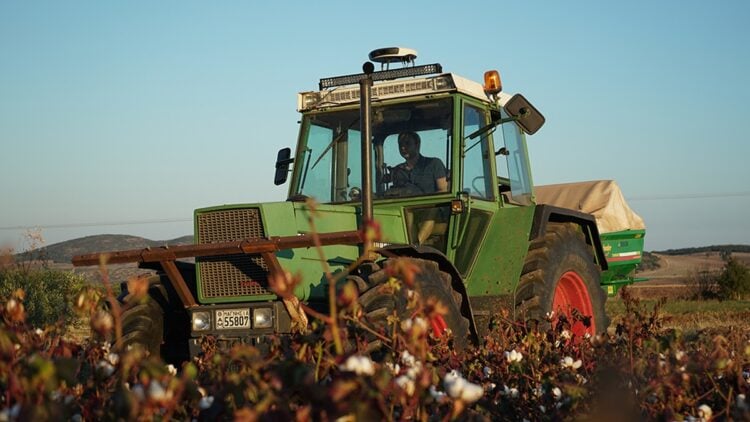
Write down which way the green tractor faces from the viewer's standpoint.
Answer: facing the viewer and to the left of the viewer

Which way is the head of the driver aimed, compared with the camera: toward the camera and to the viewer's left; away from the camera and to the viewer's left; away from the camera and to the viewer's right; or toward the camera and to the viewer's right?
toward the camera and to the viewer's left
